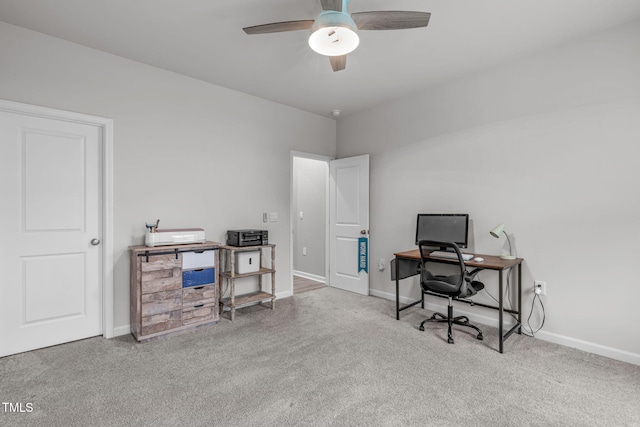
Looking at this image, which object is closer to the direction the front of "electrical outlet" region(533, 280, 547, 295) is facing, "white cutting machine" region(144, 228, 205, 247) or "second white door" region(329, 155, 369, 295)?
the white cutting machine

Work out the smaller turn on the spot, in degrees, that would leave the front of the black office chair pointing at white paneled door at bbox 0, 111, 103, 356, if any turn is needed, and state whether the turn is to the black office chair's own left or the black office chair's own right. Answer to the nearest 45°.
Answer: approximately 180°

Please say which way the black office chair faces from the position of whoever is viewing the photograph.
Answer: facing away from the viewer and to the right of the viewer

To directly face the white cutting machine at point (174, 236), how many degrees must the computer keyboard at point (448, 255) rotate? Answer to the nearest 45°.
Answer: approximately 45° to its right

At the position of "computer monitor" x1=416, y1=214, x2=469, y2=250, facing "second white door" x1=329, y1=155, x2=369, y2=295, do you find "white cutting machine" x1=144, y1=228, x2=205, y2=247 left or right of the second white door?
left

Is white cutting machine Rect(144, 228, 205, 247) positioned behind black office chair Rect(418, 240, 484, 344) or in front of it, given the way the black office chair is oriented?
behind

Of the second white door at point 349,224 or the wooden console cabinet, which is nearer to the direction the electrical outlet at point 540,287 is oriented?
the wooden console cabinet
